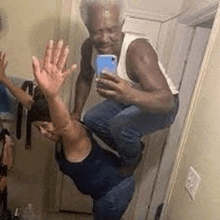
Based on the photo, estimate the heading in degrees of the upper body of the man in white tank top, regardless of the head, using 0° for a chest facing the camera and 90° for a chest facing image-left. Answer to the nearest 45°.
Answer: approximately 45°
